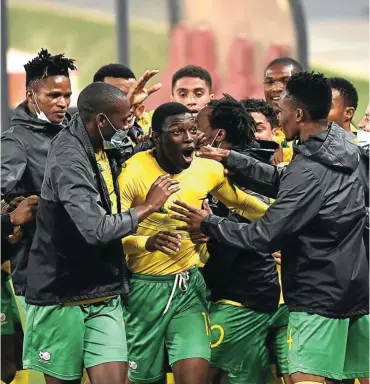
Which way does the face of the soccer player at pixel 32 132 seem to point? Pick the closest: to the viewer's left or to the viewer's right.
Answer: to the viewer's right

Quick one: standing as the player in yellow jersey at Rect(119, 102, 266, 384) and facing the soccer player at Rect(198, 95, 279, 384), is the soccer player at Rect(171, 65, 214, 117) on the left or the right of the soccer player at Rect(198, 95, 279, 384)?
left

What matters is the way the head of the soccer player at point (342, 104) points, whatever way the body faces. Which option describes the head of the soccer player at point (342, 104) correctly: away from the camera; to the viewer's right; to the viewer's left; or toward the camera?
to the viewer's left

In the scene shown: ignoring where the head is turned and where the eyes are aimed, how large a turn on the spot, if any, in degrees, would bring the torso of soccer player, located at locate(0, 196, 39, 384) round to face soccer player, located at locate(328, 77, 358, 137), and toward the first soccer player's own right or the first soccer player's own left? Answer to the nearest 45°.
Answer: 0° — they already face them

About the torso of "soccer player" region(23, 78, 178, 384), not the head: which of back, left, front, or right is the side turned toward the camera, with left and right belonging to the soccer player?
right

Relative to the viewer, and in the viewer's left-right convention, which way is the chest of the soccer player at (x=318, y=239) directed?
facing away from the viewer and to the left of the viewer

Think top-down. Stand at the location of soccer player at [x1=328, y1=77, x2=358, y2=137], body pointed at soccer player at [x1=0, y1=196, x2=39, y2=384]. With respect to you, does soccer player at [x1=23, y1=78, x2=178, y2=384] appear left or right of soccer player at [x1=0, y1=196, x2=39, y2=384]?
left

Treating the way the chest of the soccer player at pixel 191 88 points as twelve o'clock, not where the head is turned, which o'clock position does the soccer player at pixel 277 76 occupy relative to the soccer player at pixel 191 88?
the soccer player at pixel 277 76 is roughly at 9 o'clock from the soccer player at pixel 191 88.
